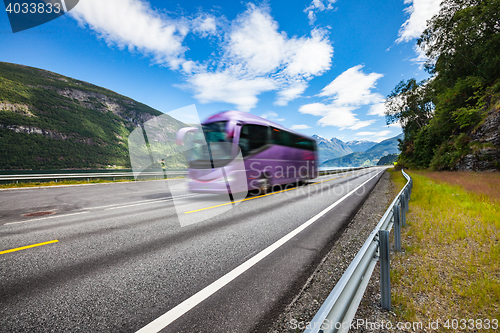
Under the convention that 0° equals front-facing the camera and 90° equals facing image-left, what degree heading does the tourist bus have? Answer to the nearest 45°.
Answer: approximately 45°

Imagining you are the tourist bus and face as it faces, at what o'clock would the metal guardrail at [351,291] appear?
The metal guardrail is roughly at 10 o'clock from the tourist bus.
